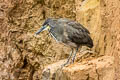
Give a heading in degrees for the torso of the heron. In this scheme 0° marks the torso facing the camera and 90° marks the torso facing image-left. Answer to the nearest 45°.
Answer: approximately 90°
